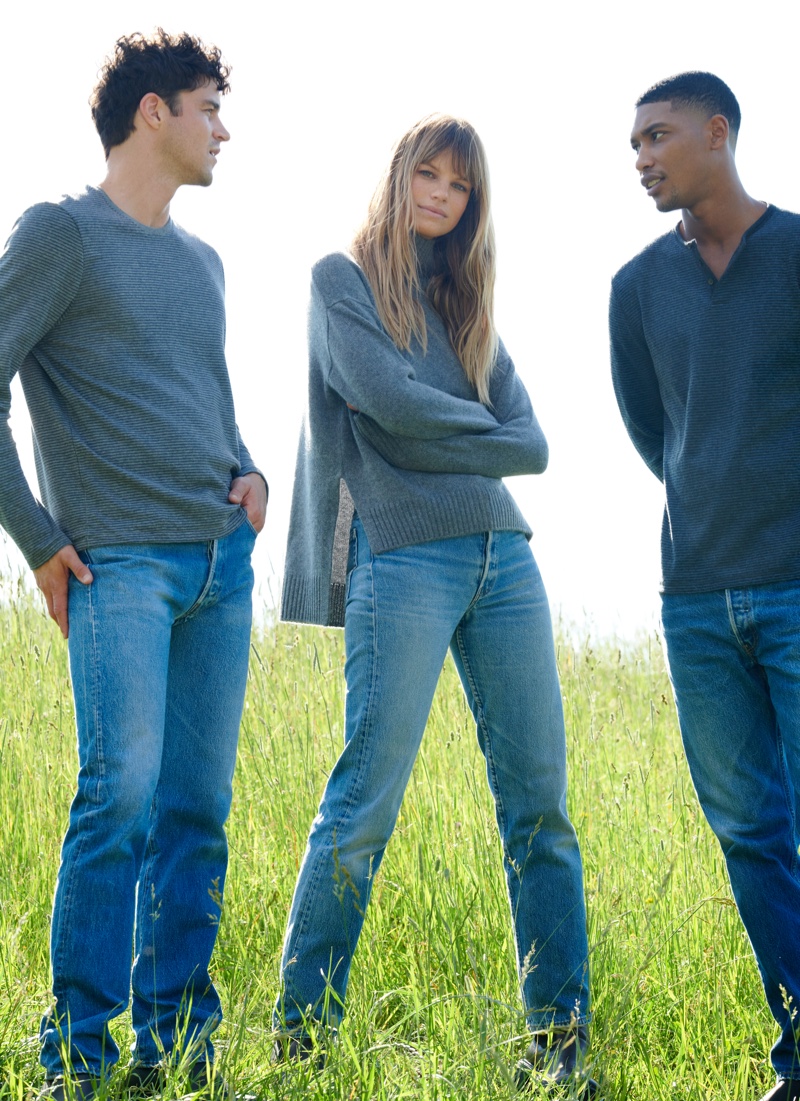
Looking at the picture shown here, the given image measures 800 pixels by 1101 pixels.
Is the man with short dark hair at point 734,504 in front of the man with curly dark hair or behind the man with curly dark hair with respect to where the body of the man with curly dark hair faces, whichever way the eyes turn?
in front

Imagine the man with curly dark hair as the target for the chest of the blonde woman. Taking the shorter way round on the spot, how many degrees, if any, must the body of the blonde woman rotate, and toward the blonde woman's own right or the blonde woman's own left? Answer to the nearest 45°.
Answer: approximately 135° to the blonde woman's own right

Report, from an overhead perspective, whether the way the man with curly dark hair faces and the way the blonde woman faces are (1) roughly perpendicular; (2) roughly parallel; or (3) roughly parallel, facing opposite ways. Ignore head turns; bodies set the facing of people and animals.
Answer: roughly parallel

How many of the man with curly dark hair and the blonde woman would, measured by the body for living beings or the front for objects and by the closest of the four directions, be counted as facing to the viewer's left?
0

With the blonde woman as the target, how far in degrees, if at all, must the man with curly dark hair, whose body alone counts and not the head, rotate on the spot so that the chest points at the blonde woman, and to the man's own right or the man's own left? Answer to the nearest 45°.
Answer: approximately 45° to the man's own left

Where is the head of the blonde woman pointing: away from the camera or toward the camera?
toward the camera

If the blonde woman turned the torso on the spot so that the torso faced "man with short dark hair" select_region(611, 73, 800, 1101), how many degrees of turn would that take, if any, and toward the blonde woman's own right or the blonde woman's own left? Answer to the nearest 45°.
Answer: approximately 45° to the blonde woman's own left

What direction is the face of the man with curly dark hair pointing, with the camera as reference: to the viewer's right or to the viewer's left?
to the viewer's right

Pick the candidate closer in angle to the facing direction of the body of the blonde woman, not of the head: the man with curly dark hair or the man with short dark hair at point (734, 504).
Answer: the man with short dark hair

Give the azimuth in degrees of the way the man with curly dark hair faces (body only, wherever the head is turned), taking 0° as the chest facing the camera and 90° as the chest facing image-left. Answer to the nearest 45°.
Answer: approximately 315°
